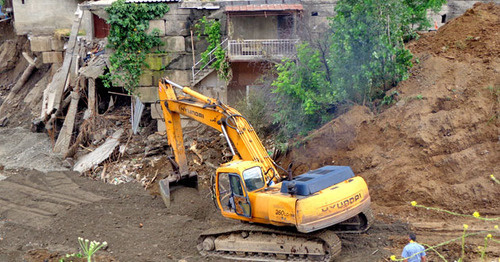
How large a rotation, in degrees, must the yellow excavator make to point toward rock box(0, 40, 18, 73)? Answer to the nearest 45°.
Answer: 0° — it already faces it

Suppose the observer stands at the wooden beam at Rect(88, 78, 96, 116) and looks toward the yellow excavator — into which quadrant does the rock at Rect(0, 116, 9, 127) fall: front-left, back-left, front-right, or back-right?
back-right

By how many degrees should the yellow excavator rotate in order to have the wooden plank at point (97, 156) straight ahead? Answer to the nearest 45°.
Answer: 0° — it already faces it

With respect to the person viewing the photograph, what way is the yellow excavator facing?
facing away from the viewer and to the left of the viewer

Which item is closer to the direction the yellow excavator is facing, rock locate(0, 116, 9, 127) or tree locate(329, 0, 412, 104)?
the rock

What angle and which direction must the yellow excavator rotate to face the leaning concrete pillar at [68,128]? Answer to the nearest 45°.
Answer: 0° — it already faces it

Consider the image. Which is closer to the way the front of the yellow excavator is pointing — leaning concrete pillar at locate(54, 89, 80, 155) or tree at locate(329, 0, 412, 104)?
the leaning concrete pillar

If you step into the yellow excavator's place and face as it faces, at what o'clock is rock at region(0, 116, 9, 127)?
The rock is roughly at 12 o'clock from the yellow excavator.

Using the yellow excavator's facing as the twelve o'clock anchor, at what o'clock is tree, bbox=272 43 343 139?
The tree is roughly at 2 o'clock from the yellow excavator.

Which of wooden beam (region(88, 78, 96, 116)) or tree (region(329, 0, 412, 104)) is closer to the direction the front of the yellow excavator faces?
the wooden beam

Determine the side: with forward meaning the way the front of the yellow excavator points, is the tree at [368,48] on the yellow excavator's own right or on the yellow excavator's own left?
on the yellow excavator's own right

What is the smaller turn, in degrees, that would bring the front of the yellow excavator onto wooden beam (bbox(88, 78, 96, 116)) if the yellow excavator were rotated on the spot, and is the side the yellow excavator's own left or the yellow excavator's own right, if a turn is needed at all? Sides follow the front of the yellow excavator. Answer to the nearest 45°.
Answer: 0° — it already faces it
